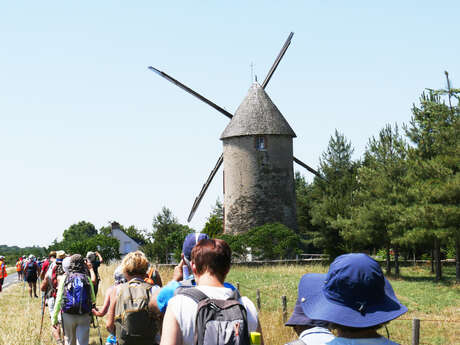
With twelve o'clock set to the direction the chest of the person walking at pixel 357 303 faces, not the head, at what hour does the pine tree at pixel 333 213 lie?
The pine tree is roughly at 12 o'clock from the person walking.

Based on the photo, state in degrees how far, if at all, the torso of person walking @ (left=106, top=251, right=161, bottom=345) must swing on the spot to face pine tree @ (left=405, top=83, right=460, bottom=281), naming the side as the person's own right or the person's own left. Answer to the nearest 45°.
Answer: approximately 45° to the person's own right

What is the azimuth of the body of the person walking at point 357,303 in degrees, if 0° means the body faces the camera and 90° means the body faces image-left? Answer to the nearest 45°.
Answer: approximately 180°

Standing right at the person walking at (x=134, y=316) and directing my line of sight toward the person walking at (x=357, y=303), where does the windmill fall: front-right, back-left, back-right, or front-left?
back-left

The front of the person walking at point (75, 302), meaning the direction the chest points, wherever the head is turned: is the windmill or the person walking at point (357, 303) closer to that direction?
the windmill

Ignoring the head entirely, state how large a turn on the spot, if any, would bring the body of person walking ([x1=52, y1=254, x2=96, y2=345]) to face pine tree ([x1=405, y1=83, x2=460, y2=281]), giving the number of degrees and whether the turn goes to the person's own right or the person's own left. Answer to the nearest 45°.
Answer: approximately 45° to the person's own right

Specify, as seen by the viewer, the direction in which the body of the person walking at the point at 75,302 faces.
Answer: away from the camera

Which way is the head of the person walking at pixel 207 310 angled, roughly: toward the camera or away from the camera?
away from the camera

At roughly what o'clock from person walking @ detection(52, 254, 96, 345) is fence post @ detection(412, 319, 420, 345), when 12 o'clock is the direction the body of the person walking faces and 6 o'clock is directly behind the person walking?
The fence post is roughly at 3 o'clock from the person walking.

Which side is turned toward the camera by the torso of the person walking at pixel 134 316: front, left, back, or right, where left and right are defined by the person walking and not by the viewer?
back
